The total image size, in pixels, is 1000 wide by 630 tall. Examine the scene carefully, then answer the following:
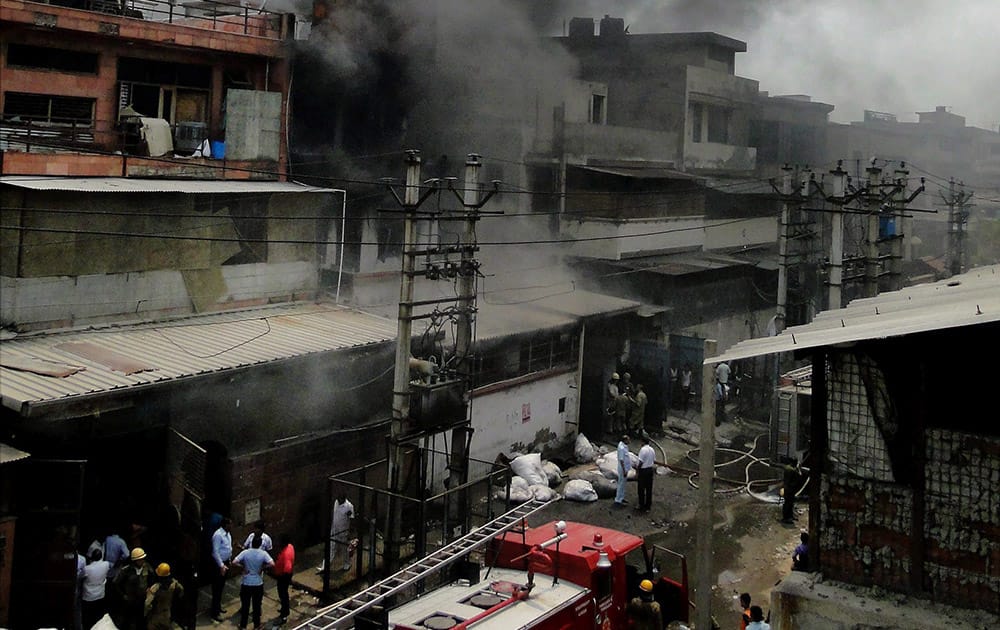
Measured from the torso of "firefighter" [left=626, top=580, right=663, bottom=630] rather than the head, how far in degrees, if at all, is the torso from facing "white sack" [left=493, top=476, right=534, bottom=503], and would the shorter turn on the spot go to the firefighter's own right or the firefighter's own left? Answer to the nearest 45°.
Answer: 0° — they already face it

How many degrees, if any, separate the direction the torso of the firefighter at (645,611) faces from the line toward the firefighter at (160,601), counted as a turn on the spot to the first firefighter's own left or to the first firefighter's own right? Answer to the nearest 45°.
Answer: approximately 90° to the first firefighter's own left

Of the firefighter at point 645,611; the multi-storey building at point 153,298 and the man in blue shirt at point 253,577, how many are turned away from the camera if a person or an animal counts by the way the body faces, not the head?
2

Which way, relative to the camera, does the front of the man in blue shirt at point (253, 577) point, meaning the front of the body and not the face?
away from the camera

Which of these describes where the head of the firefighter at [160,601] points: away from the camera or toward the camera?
away from the camera

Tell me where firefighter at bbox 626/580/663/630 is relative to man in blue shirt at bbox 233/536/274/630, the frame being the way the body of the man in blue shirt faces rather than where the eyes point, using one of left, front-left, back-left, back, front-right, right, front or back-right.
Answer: back-right

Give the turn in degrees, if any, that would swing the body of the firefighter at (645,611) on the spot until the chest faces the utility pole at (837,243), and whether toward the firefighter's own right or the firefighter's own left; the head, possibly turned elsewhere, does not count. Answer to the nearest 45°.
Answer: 0° — they already face it

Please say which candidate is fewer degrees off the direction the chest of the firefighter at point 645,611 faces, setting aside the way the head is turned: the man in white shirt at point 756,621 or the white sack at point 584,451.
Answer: the white sack

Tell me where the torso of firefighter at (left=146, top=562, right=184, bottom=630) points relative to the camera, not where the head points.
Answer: away from the camera

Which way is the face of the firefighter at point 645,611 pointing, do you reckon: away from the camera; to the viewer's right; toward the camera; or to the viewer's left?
away from the camera

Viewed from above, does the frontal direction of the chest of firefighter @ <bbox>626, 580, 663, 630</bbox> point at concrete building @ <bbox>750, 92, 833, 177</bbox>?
yes

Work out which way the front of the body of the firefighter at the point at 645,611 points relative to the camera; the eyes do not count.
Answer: away from the camera

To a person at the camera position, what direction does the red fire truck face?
facing away from the viewer and to the right of the viewer
